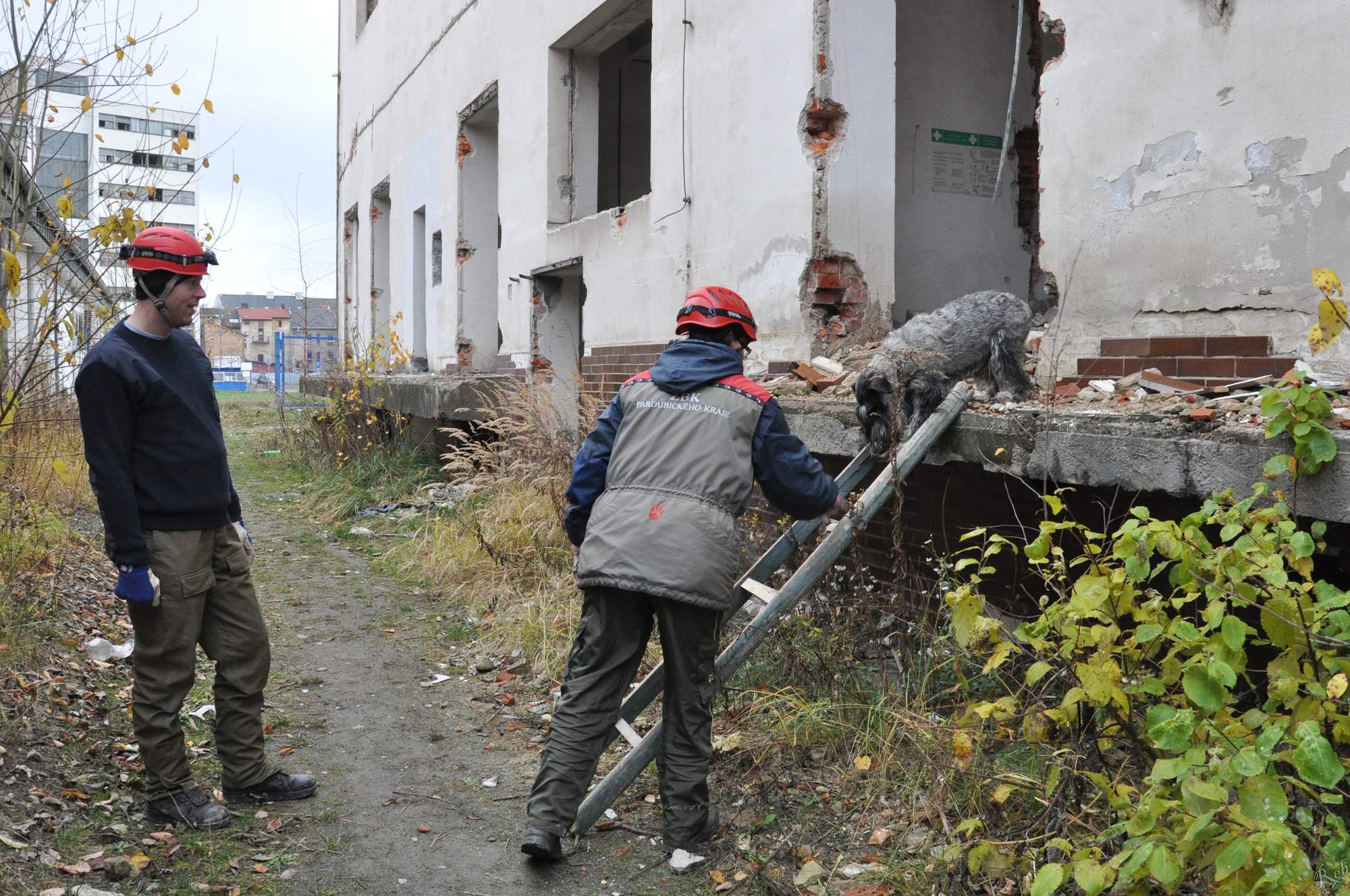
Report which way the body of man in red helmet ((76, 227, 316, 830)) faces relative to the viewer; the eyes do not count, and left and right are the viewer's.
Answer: facing the viewer and to the right of the viewer

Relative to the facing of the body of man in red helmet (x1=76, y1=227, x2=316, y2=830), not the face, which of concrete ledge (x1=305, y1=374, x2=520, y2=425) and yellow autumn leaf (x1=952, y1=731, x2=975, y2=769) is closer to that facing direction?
the yellow autumn leaf

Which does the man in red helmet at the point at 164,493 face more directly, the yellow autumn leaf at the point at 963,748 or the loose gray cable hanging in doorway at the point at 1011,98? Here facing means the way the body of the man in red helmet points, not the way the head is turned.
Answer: the yellow autumn leaf

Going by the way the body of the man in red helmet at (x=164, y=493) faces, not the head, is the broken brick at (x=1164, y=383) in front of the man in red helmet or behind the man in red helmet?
in front

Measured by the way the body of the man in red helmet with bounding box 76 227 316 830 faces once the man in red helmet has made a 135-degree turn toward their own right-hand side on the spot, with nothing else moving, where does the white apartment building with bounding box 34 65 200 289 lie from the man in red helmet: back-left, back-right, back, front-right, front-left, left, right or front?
right

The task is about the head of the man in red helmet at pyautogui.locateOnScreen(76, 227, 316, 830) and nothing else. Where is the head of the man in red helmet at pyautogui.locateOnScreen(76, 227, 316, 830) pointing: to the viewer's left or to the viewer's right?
to the viewer's right

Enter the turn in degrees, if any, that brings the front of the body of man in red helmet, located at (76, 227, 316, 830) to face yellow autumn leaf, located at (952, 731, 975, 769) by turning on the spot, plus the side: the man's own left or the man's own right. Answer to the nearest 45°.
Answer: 0° — they already face it

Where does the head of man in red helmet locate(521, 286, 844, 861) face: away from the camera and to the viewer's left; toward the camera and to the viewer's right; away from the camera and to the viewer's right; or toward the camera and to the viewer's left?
away from the camera and to the viewer's right

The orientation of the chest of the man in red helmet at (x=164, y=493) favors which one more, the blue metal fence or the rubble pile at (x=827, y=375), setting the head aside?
the rubble pile

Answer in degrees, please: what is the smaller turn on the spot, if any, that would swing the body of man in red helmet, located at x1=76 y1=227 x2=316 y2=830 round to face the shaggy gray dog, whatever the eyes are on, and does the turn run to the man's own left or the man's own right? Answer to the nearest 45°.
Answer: approximately 45° to the man's own left

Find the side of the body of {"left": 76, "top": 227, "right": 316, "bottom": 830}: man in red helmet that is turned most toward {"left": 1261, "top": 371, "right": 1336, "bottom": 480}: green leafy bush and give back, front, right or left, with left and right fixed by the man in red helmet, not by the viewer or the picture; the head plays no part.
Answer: front
